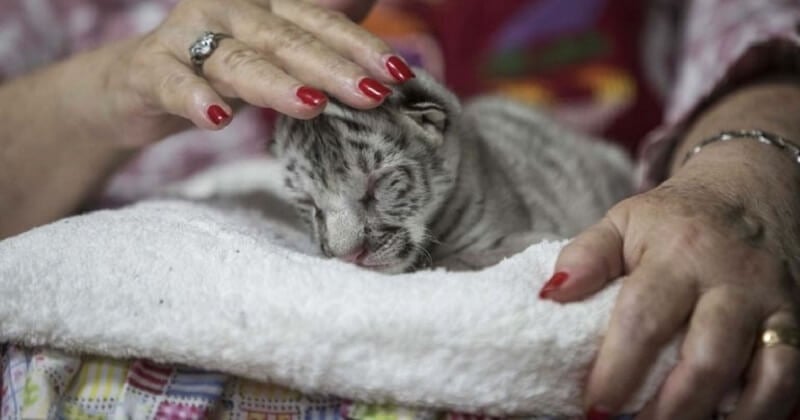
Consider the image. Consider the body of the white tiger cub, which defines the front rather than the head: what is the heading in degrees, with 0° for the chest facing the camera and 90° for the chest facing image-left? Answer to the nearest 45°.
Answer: approximately 45°
